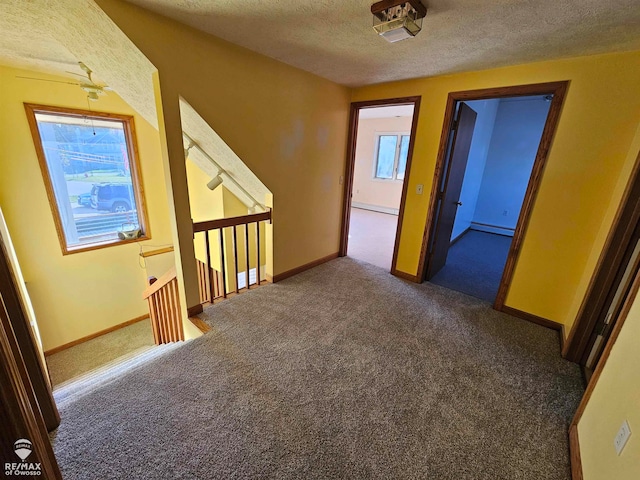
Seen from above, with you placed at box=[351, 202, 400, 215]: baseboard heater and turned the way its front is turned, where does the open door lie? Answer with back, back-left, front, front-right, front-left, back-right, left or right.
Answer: front-left

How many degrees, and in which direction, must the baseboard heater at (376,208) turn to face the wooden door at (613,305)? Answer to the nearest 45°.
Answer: approximately 45° to its left

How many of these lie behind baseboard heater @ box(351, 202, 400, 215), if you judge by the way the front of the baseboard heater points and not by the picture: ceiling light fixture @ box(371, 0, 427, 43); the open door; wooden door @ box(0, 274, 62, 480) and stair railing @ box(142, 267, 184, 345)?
0

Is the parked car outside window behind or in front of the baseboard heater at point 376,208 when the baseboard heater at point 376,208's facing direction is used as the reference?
in front

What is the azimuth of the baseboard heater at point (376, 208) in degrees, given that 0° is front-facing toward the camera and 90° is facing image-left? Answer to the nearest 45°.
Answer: approximately 45°

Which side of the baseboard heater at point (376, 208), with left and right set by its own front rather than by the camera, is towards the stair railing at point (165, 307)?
front

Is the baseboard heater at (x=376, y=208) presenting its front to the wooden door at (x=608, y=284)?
no

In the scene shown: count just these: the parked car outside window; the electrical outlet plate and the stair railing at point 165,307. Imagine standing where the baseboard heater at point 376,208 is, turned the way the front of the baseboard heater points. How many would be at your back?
0
